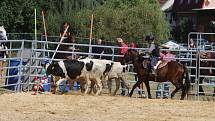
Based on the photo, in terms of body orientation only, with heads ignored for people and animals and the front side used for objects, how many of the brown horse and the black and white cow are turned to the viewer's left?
2

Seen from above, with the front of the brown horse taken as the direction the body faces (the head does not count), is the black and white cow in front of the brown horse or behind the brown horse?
in front

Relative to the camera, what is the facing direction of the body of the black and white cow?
to the viewer's left

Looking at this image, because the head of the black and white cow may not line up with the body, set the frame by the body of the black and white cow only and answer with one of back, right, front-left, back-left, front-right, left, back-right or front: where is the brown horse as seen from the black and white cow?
back

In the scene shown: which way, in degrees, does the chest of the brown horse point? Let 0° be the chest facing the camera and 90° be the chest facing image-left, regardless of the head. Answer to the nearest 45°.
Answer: approximately 90°
